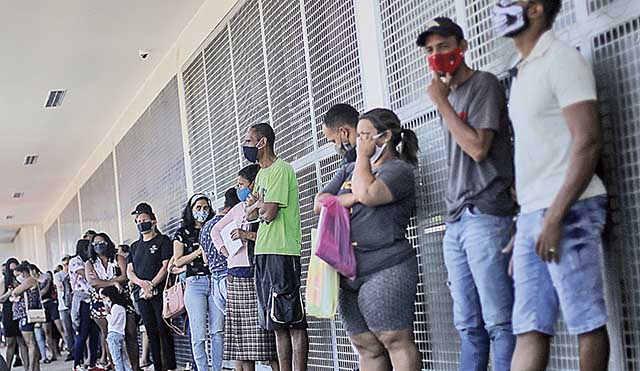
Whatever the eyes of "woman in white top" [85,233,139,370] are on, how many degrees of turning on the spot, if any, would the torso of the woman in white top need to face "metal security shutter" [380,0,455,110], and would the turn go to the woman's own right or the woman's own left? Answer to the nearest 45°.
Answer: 0° — they already face it

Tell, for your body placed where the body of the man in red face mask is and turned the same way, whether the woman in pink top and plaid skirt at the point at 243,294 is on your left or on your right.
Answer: on your right

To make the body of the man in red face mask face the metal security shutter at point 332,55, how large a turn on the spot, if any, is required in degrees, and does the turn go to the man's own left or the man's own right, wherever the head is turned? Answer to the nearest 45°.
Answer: approximately 135° to the man's own right

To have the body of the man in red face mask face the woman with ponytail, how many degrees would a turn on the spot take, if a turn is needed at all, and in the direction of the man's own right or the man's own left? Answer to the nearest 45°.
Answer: approximately 90° to the man's own right

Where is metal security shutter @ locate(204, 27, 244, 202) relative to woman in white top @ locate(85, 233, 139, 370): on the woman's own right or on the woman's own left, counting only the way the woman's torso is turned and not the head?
on the woman's own left

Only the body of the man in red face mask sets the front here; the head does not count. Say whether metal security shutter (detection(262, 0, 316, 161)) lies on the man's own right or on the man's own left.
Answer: on the man's own right
